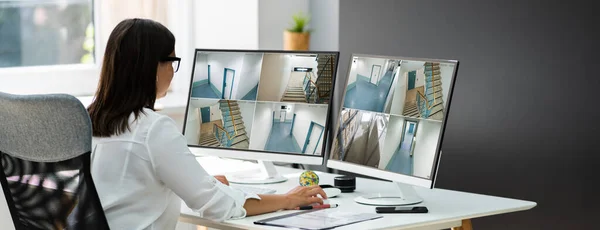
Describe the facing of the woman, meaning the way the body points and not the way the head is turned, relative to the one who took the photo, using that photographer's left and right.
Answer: facing away from the viewer and to the right of the viewer

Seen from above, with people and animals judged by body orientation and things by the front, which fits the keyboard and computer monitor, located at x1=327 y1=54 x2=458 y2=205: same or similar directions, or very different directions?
same or similar directions

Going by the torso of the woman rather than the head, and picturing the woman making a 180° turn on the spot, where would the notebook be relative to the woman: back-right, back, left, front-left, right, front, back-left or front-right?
back-left

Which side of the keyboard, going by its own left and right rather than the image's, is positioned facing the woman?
front

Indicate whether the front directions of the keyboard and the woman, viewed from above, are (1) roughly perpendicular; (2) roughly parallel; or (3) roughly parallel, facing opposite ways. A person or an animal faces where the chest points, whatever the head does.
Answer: roughly parallel, facing opposite ways

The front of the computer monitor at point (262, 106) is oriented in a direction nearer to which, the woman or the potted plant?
the woman

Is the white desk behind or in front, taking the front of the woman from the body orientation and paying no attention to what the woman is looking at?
in front

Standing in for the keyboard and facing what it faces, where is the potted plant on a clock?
The potted plant is roughly at 5 o'clock from the keyboard.

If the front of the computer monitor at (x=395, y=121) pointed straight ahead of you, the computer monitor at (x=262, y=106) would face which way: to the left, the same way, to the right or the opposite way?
the same way

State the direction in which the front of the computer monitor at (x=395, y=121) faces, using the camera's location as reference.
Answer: facing the viewer and to the left of the viewer

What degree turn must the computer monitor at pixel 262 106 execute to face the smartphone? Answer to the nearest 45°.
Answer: approximately 90° to its left

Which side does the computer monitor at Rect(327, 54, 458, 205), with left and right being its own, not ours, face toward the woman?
front

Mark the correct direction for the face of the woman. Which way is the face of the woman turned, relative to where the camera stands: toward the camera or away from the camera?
away from the camera
